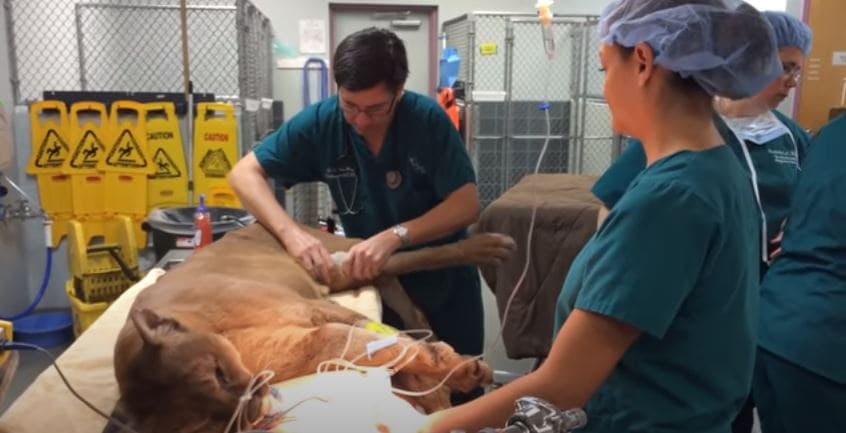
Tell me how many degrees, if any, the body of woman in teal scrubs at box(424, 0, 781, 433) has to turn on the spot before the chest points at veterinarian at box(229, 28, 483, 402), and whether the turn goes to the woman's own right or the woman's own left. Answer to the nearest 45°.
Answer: approximately 45° to the woman's own right

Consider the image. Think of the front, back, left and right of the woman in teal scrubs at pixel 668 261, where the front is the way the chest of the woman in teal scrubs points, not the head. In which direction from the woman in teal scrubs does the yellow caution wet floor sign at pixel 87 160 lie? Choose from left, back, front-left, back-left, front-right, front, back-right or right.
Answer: front-right

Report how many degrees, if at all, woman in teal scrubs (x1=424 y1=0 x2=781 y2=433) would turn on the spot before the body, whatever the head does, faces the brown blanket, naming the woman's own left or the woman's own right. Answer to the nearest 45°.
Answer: approximately 90° to the woman's own right

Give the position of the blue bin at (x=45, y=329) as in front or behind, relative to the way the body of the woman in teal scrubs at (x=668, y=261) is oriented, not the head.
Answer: in front

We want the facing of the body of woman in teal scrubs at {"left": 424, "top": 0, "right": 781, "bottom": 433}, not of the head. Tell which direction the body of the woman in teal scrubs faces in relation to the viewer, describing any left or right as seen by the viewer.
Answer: facing to the left of the viewer

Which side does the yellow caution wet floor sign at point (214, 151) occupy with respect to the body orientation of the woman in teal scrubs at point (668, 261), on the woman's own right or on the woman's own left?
on the woman's own right

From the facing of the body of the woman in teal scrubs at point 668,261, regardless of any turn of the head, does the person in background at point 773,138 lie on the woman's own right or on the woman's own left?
on the woman's own right

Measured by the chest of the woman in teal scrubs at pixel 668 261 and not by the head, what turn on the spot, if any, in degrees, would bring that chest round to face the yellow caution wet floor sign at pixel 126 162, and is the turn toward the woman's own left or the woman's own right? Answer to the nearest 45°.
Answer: approximately 45° to the woman's own right
